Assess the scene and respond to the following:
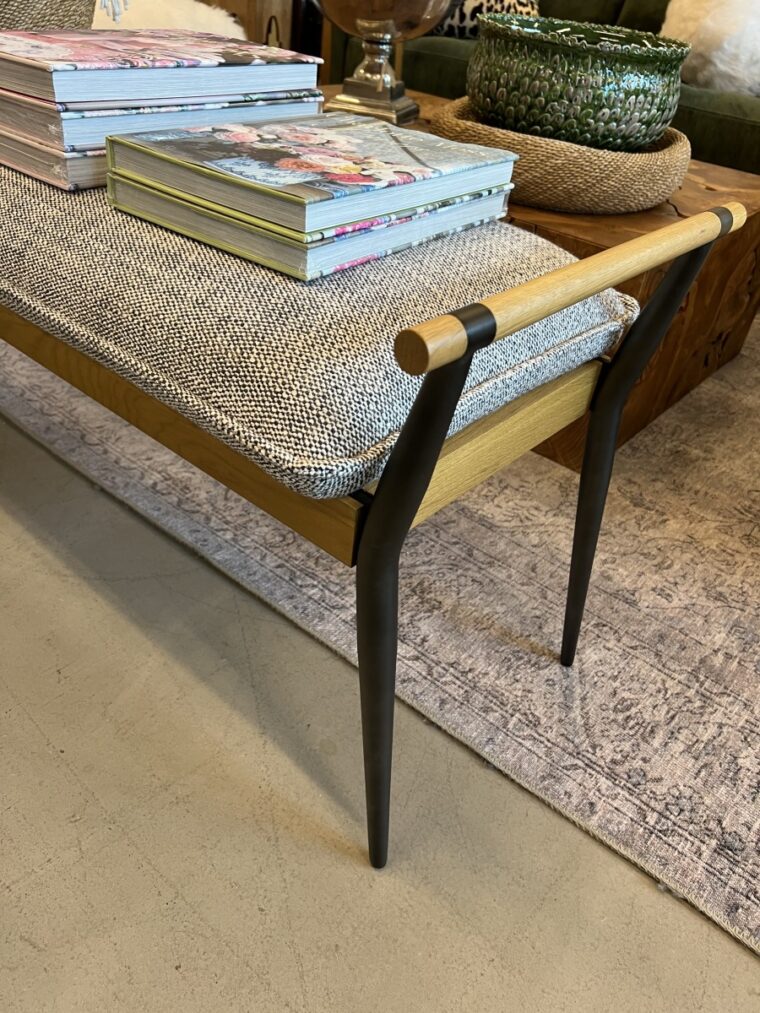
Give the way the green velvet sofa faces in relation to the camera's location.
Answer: facing the viewer and to the left of the viewer

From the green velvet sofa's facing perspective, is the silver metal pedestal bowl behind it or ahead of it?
ahead

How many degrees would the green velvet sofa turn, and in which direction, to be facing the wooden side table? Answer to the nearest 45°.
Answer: approximately 45° to its left
